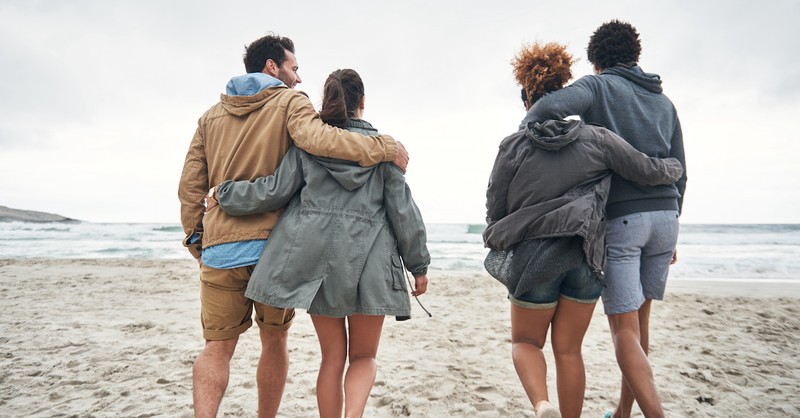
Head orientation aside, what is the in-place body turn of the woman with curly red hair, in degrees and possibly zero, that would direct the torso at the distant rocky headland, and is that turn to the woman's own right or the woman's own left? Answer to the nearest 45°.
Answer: approximately 45° to the woman's own left

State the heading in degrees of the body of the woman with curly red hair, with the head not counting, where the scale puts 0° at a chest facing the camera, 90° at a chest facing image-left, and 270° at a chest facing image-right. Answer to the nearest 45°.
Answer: approximately 180°

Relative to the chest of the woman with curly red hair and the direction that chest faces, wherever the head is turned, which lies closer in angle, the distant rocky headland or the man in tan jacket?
the distant rocky headland

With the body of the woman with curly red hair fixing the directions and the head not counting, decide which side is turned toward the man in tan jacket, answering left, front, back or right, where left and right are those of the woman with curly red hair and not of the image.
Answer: left
